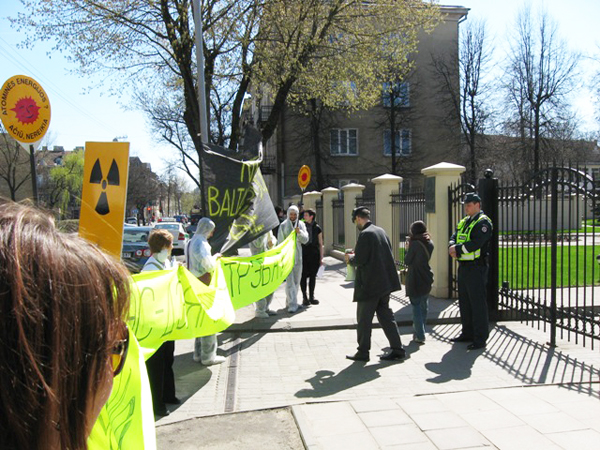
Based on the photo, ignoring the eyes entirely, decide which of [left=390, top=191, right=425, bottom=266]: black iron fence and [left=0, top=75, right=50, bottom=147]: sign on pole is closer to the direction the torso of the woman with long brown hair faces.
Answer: the black iron fence

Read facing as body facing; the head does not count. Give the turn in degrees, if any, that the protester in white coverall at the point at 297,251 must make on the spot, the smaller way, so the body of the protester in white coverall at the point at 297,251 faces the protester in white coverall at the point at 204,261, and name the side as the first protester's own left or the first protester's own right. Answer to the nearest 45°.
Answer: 0° — they already face them

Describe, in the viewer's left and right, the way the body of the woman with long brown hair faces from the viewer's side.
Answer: facing away from the viewer and to the right of the viewer

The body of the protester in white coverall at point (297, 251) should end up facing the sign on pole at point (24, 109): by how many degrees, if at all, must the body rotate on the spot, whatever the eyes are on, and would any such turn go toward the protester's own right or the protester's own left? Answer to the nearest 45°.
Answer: approximately 45° to the protester's own right

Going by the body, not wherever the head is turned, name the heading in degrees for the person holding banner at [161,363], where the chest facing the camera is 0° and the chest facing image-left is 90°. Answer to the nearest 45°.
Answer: approximately 270°

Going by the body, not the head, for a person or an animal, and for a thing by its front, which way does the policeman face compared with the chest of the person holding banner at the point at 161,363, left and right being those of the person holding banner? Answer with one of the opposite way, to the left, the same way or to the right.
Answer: the opposite way
